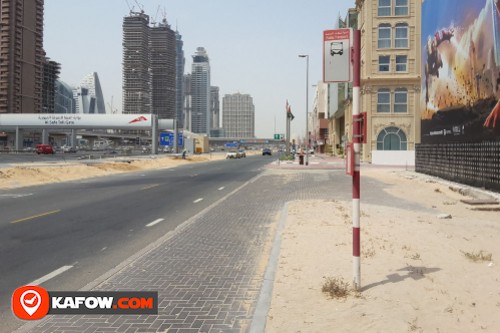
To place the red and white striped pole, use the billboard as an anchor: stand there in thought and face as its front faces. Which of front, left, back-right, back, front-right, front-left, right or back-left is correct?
front-left

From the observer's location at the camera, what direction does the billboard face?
facing the viewer and to the left of the viewer

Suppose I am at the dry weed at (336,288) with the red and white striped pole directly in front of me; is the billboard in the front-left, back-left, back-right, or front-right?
front-left

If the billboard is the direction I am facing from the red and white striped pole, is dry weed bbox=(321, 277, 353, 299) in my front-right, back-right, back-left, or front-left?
back-left

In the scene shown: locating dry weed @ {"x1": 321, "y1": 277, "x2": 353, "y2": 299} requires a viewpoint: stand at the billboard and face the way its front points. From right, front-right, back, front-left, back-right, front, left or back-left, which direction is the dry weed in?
front-left
